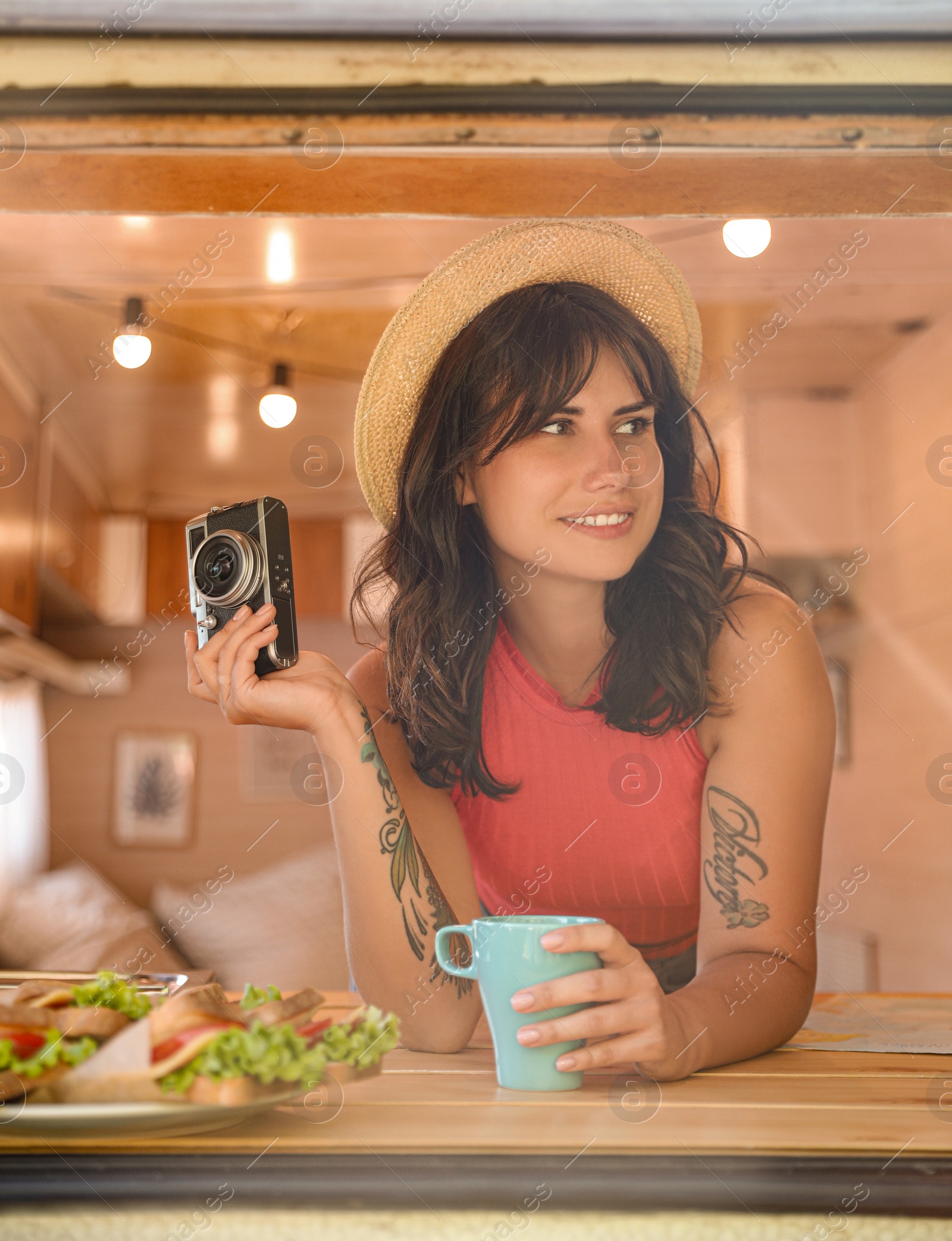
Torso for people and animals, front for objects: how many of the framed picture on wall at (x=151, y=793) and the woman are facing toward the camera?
2

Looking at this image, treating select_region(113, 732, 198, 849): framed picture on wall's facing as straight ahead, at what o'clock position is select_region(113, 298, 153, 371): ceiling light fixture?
The ceiling light fixture is roughly at 12 o'clock from the framed picture on wall.

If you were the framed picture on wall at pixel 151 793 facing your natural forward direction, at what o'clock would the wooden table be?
The wooden table is roughly at 12 o'clock from the framed picture on wall.

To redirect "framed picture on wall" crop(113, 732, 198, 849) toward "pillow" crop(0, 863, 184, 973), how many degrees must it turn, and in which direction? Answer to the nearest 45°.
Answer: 0° — it already faces it

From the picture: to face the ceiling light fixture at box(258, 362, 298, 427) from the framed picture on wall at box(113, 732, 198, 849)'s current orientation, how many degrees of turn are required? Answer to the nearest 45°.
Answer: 0° — it already faces it

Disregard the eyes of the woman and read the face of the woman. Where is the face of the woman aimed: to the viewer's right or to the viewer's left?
to the viewer's right

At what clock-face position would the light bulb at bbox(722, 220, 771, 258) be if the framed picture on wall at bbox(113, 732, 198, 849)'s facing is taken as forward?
The light bulb is roughly at 11 o'clock from the framed picture on wall.

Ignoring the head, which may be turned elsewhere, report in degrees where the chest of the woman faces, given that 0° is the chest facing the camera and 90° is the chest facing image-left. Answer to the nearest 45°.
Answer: approximately 0°

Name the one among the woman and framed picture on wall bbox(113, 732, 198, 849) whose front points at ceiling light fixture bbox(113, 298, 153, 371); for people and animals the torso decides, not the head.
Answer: the framed picture on wall
